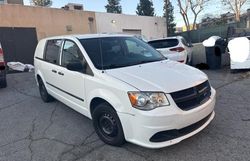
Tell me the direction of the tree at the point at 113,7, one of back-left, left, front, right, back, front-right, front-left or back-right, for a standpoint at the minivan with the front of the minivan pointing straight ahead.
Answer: back-left

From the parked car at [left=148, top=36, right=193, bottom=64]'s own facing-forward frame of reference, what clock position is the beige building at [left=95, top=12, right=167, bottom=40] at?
The beige building is roughly at 10 o'clock from the parked car.

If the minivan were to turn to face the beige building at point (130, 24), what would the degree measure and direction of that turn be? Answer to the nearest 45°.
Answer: approximately 135° to its left

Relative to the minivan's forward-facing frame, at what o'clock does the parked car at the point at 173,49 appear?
The parked car is roughly at 8 o'clock from the minivan.

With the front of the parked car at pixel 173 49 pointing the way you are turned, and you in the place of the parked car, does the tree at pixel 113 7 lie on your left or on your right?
on your left

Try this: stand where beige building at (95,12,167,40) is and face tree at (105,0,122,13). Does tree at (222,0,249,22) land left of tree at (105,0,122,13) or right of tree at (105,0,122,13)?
right

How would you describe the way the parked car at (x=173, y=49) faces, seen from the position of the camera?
facing away from the viewer and to the right of the viewer

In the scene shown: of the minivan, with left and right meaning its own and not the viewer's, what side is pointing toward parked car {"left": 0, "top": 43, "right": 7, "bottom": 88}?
back

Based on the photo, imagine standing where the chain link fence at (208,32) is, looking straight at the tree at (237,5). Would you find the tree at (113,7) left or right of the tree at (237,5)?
left

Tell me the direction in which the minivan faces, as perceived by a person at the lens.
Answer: facing the viewer and to the right of the viewer

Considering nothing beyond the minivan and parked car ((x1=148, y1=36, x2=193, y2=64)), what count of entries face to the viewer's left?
0
